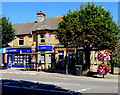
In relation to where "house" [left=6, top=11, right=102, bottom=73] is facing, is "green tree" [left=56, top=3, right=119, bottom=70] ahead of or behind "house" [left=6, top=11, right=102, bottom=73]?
ahead

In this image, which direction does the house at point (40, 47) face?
toward the camera
